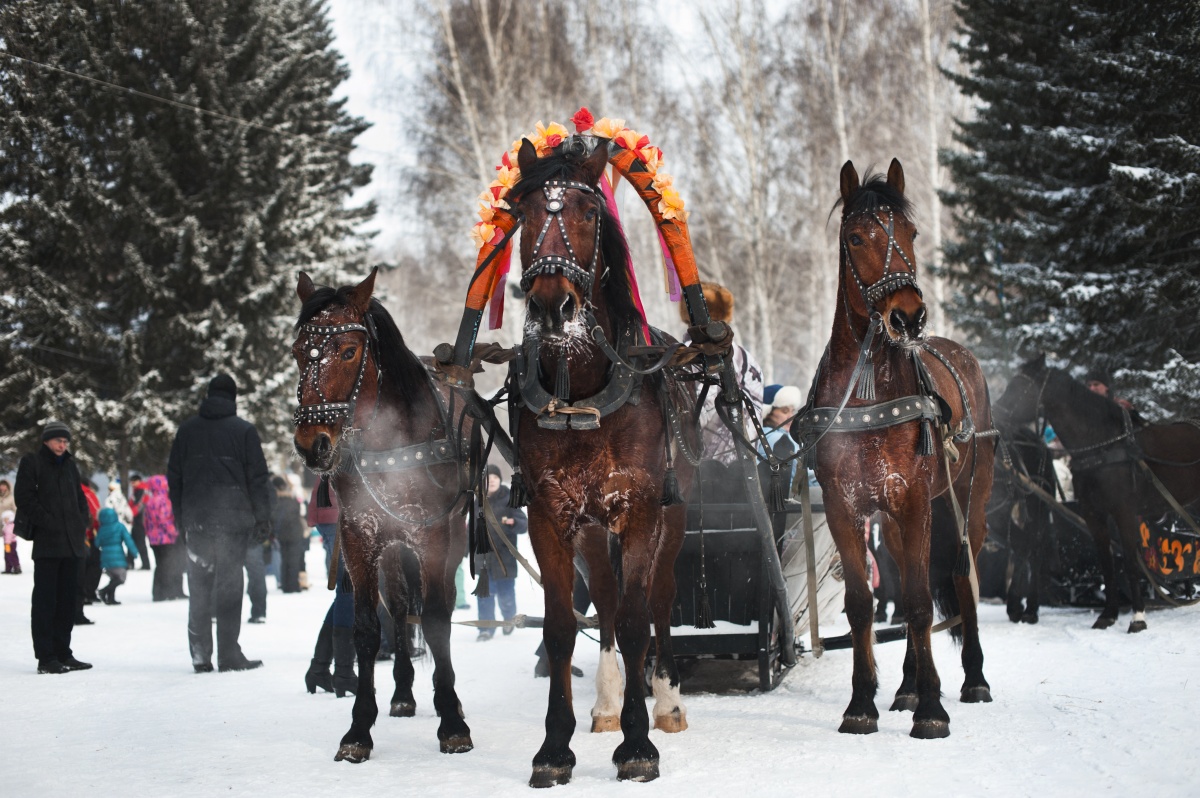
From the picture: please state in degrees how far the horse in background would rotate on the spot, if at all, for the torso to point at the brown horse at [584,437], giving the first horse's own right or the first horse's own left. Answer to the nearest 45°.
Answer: approximately 45° to the first horse's own left

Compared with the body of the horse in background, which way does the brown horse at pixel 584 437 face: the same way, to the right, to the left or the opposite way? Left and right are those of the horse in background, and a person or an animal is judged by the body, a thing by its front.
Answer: to the left

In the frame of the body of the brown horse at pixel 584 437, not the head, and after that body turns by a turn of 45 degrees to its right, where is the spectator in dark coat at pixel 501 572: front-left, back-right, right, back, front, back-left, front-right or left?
back-right

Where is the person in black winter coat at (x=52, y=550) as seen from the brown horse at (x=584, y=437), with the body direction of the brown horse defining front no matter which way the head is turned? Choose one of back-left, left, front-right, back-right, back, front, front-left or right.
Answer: back-right

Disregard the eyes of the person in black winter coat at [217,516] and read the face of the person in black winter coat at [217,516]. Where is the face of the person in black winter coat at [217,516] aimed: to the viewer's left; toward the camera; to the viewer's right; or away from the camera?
away from the camera

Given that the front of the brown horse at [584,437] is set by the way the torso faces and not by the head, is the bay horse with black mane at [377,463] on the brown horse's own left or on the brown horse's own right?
on the brown horse's own right

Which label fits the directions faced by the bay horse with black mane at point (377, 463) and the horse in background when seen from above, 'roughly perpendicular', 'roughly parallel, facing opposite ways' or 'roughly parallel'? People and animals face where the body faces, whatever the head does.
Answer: roughly perpendicular

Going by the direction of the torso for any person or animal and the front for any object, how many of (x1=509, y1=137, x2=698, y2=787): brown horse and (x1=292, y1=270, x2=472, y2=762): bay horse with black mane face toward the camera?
2

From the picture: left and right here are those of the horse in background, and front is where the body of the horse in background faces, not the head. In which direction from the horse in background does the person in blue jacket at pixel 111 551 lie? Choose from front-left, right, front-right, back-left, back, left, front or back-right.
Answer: front-right

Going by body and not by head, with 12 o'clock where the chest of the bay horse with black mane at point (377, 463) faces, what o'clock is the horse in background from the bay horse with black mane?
The horse in background is roughly at 8 o'clock from the bay horse with black mane.

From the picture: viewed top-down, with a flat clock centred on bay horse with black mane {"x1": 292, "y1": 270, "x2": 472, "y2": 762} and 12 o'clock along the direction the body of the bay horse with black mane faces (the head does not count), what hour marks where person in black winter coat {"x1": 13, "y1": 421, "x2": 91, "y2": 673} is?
The person in black winter coat is roughly at 5 o'clock from the bay horse with black mane.

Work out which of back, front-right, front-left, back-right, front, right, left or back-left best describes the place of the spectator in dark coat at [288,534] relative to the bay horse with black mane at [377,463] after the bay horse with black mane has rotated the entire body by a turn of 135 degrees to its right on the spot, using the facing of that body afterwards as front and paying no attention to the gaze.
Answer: front-right

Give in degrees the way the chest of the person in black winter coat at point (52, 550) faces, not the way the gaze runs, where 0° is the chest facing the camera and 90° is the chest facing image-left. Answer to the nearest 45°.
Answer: approximately 315°
